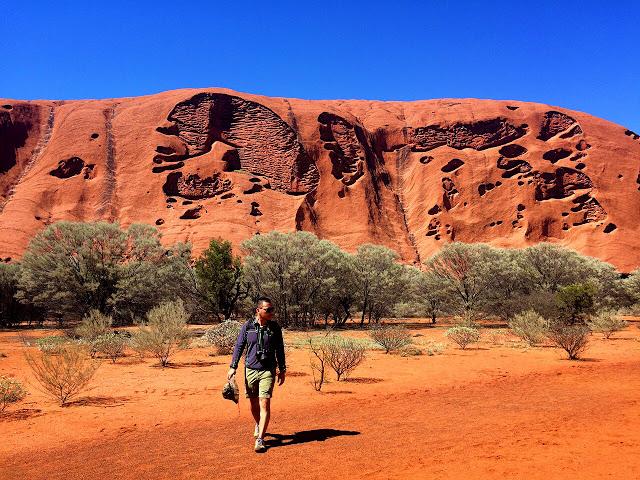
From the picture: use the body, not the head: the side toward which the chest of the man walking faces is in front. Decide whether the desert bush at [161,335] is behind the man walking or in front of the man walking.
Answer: behind

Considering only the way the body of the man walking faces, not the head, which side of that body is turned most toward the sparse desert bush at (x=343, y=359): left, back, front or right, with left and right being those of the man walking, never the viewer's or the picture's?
back

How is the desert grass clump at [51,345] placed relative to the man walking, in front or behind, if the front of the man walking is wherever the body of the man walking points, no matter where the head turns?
behind

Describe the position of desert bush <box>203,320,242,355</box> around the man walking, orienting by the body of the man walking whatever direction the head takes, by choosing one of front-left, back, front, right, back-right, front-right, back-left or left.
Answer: back

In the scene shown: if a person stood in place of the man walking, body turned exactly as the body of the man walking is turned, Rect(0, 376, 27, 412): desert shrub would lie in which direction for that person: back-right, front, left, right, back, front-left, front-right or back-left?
back-right

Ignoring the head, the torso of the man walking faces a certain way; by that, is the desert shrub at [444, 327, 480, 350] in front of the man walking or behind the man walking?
behind

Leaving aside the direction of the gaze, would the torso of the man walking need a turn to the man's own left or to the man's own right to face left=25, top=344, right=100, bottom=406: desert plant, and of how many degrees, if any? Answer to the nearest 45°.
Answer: approximately 135° to the man's own right

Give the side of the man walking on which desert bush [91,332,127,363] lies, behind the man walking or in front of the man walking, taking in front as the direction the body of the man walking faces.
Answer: behind

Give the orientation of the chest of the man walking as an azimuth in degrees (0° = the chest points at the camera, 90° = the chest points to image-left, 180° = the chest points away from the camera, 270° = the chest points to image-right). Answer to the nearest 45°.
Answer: approximately 0°
